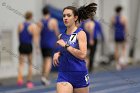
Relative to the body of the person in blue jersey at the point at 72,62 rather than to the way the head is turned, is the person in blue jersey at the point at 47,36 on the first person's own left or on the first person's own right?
on the first person's own right

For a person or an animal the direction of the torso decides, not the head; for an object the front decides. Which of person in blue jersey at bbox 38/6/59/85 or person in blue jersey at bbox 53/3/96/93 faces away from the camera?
person in blue jersey at bbox 38/6/59/85

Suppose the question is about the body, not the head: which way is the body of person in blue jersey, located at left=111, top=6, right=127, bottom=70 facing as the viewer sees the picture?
away from the camera

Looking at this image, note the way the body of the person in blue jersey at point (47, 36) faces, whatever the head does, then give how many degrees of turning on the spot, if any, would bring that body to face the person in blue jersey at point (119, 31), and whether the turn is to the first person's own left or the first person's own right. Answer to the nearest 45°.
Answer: approximately 45° to the first person's own right

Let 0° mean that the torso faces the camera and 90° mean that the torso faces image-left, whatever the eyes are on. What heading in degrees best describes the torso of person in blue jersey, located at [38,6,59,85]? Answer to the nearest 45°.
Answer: approximately 180°

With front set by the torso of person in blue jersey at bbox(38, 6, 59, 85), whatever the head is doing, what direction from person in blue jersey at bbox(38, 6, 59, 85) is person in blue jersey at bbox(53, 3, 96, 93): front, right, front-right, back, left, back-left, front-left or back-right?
back
